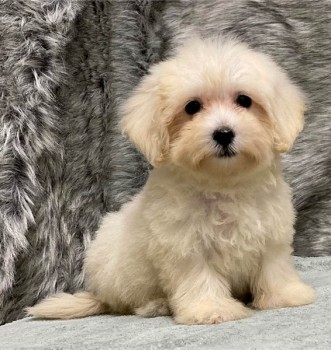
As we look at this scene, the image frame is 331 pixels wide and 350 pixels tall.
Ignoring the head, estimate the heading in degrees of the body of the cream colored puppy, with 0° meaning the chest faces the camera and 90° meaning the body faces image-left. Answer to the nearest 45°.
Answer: approximately 315°
